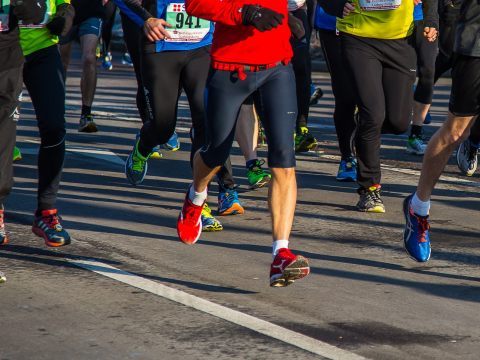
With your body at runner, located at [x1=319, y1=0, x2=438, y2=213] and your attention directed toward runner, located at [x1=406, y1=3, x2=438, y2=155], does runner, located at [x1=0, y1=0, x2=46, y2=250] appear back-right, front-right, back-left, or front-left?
back-left

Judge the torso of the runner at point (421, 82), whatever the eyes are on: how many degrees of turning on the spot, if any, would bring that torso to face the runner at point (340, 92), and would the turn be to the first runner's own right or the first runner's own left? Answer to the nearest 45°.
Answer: approximately 45° to the first runner's own right

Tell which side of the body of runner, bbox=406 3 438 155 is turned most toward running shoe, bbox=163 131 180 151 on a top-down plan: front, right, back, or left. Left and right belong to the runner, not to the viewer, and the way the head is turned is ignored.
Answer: right

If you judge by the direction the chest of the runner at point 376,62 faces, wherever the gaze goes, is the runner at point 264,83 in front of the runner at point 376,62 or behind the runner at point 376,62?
in front

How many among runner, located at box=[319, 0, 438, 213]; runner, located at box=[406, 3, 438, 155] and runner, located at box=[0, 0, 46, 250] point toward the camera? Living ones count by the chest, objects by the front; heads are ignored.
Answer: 3

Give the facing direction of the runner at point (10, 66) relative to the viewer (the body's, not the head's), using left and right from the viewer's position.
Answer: facing the viewer

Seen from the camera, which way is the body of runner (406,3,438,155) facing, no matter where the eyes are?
toward the camera

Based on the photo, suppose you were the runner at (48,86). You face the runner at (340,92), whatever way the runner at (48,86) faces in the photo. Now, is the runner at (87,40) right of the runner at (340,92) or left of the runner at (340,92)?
left

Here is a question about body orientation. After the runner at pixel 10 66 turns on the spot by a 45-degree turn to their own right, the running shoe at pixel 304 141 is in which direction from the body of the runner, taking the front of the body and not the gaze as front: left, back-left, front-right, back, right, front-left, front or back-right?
back

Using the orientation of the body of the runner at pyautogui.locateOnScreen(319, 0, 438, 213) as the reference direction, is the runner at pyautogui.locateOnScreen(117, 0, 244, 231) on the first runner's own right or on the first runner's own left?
on the first runner's own right

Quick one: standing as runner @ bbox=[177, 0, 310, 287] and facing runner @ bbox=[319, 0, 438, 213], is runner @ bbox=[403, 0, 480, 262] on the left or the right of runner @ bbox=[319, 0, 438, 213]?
right
